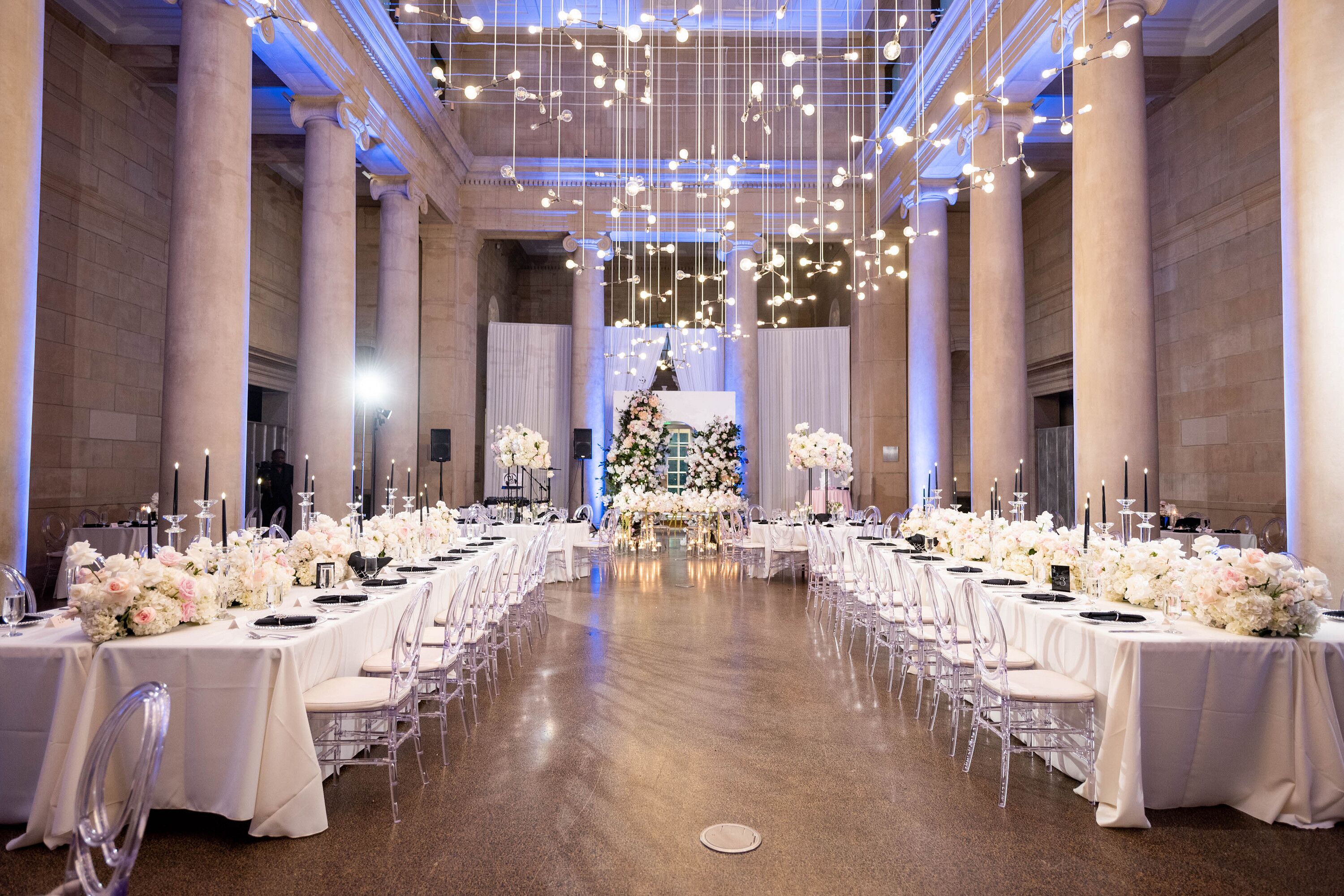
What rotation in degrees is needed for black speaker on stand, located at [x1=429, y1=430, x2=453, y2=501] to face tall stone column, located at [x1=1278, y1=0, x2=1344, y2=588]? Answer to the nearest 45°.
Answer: approximately 45° to its left

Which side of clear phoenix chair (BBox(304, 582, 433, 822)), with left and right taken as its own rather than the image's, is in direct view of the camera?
left

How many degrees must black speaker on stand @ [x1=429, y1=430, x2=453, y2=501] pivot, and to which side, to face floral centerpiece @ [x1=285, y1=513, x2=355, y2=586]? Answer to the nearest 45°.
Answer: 0° — it already faces it

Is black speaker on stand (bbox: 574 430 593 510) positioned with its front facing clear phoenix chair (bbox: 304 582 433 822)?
yes

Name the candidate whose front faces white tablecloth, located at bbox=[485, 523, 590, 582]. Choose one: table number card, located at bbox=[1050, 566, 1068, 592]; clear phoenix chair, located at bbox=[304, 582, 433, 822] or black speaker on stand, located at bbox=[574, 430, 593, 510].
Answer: the black speaker on stand

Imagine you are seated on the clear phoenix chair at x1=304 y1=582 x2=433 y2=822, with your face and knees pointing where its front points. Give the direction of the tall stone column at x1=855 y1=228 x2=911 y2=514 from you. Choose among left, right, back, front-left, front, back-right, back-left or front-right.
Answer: back-right

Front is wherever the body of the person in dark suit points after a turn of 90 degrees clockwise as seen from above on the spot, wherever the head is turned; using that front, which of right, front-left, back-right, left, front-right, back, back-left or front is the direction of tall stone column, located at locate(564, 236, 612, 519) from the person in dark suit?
back-right

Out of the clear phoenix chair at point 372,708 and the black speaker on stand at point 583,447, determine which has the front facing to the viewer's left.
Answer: the clear phoenix chair

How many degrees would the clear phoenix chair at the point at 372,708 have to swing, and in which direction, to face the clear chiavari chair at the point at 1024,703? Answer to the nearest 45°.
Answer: approximately 180°

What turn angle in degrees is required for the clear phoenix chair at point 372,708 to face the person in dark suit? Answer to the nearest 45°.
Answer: approximately 90° to its right

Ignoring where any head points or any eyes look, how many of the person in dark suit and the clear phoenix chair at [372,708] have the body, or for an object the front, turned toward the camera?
1

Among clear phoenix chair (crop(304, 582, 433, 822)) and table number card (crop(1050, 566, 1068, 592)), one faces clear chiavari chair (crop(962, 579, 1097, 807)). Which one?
the table number card
